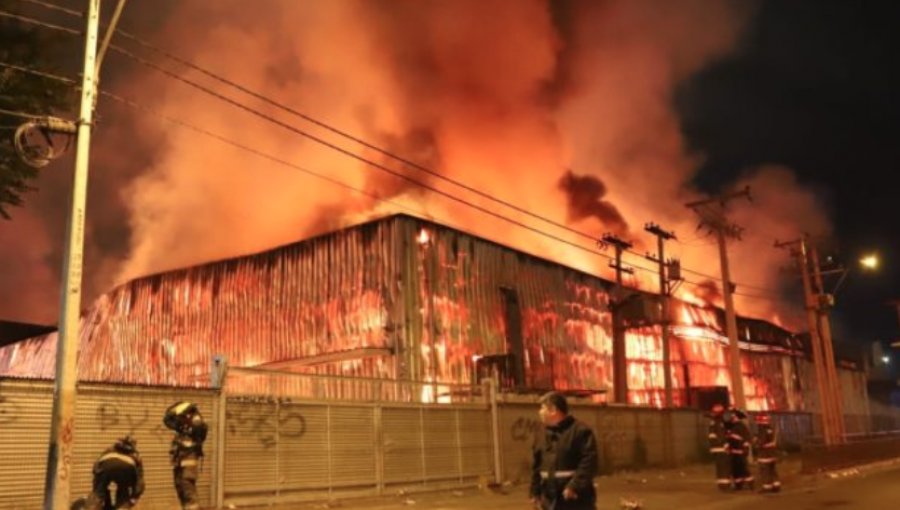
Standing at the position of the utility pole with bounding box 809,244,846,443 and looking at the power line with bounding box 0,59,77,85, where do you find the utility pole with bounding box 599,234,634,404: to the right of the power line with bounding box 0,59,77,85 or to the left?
right

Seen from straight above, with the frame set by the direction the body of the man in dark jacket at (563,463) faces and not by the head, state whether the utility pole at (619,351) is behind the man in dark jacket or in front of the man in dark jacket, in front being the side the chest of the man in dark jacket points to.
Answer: behind

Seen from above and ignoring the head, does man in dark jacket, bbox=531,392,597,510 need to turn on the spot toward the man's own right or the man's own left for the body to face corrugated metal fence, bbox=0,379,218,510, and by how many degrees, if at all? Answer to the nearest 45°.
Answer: approximately 90° to the man's own right

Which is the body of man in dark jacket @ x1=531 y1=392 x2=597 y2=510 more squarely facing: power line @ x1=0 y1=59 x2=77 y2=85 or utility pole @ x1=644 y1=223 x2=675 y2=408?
the power line

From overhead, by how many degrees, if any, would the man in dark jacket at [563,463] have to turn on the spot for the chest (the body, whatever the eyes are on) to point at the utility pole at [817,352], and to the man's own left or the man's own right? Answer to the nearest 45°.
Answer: approximately 135° to the man's own right

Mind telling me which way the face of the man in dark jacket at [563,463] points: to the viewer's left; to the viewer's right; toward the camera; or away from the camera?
to the viewer's left

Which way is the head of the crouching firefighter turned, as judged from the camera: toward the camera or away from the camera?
away from the camera

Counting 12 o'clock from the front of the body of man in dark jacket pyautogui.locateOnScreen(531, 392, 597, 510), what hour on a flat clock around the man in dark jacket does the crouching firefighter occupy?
The crouching firefighter is roughly at 2 o'clock from the man in dark jacket.

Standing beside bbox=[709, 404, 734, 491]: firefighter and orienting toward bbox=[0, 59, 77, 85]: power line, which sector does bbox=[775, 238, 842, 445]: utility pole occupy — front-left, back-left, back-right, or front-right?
back-right

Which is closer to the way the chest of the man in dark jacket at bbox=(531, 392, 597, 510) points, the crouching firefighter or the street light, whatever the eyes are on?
the crouching firefighter

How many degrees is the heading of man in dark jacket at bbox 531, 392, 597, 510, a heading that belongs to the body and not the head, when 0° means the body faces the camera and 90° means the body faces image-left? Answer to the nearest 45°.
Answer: approximately 45°
